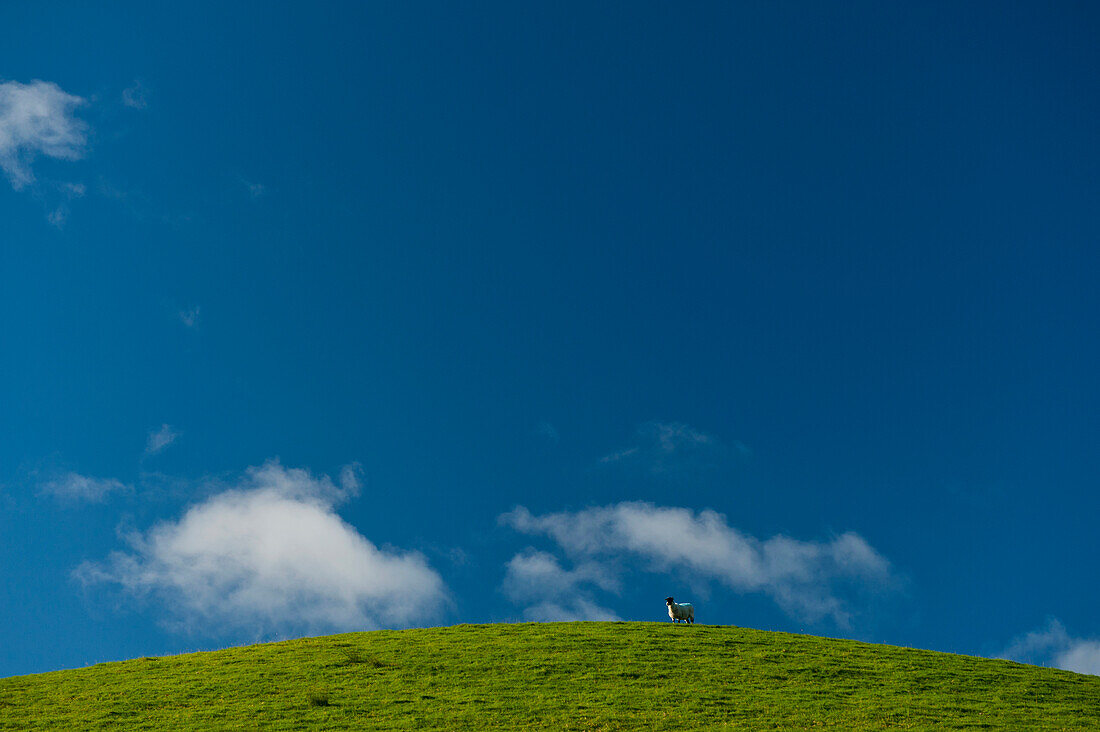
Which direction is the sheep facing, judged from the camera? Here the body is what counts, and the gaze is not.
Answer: to the viewer's left
